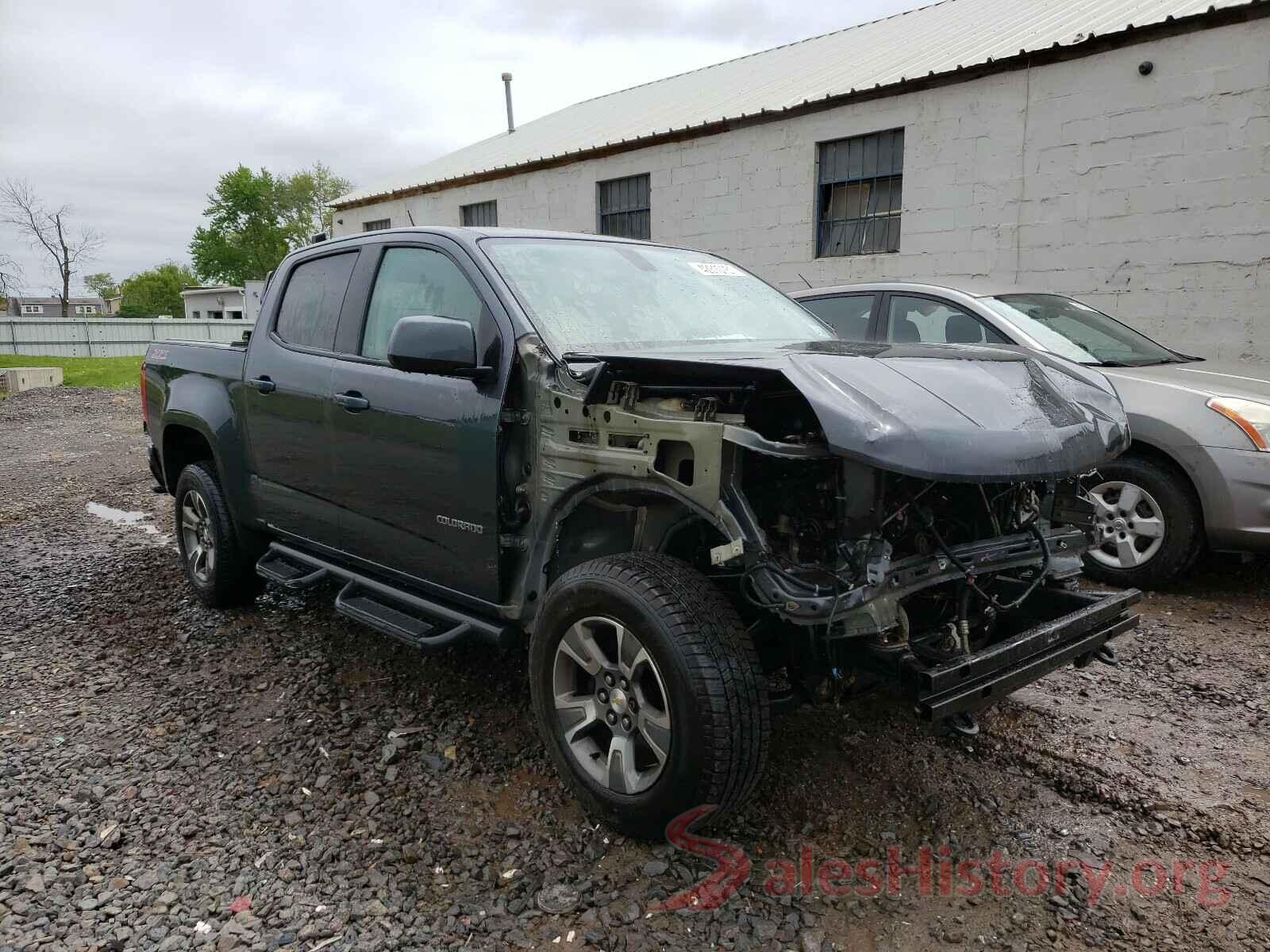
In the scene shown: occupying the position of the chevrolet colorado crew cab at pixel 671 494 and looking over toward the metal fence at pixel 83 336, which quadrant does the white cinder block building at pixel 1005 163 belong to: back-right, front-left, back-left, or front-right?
front-right

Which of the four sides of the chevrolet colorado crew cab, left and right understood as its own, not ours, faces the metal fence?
back

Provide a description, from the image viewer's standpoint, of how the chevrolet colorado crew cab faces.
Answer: facing the viewer and to the right of the viewer

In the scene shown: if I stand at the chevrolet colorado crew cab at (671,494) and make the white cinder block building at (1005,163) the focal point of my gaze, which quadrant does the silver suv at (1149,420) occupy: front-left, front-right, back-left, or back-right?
front-right

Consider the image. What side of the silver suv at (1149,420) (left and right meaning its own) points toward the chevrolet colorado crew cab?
right

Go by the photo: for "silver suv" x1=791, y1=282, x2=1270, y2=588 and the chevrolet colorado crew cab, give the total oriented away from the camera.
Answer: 0

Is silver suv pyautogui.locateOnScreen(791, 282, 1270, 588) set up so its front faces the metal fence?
no

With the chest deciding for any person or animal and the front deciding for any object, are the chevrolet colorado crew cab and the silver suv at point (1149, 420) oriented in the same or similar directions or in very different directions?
same or similar directions

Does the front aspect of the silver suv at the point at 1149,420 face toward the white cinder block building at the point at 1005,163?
no

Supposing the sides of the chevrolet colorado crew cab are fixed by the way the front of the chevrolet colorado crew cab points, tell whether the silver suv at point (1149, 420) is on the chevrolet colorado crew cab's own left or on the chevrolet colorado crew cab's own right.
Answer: on the chevrolet colorado crew cab's own left
